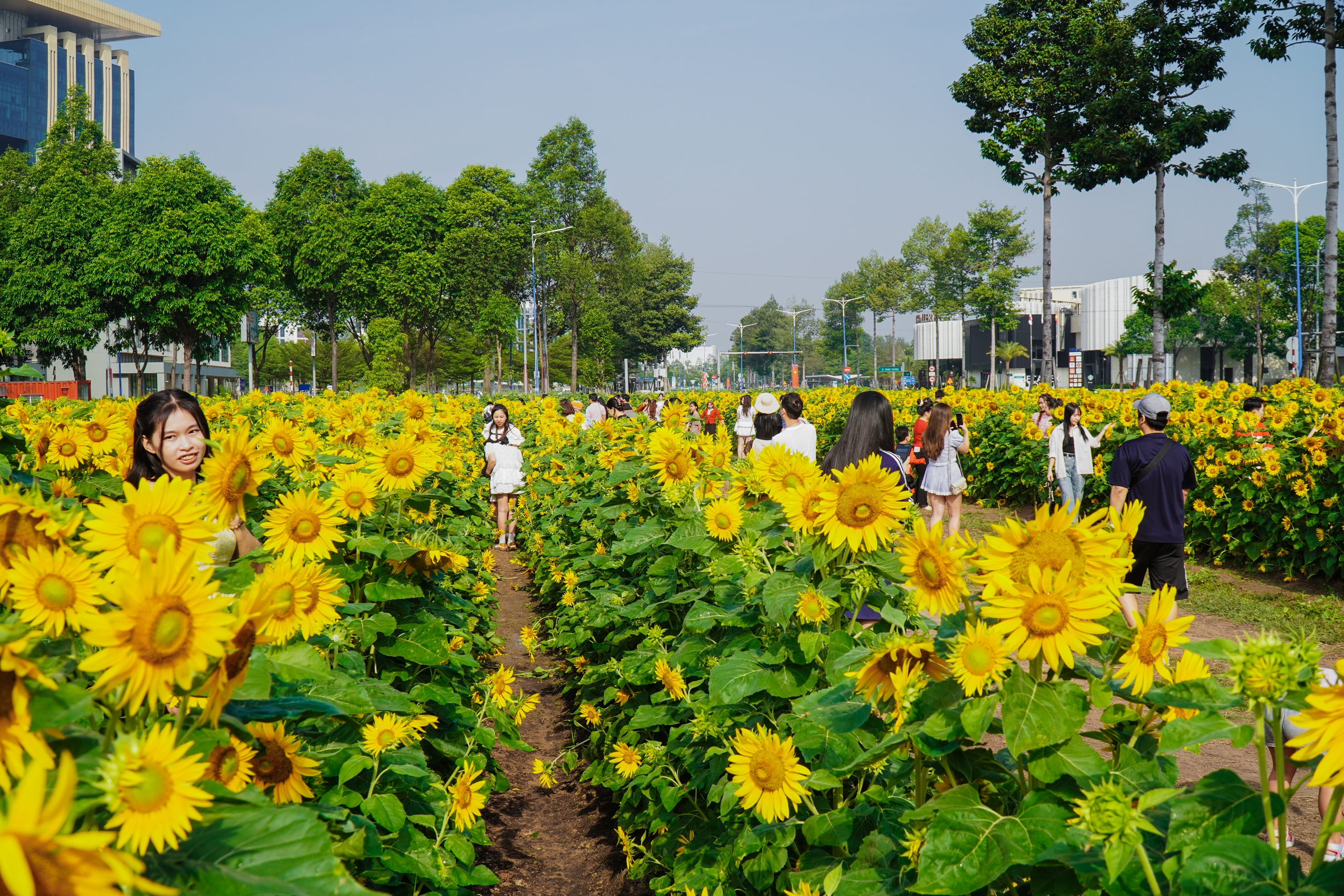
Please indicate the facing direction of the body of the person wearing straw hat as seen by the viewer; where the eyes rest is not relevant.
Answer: away from the camera

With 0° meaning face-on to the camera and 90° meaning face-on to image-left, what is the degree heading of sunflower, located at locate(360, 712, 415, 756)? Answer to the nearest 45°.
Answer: approximately 0°

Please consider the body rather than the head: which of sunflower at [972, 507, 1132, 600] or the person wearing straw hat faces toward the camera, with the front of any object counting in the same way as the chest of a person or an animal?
the sunflower

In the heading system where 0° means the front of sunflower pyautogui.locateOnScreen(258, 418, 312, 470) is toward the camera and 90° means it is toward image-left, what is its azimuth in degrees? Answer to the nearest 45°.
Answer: approximately 45°

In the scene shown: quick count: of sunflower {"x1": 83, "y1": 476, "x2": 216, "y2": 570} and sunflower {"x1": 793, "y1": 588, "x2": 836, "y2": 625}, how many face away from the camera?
0

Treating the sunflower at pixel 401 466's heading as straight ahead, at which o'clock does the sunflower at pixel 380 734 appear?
the sunflower at pixel 380 734 is roughly at 12 o'clock from the sunflower at pixel 401 466.

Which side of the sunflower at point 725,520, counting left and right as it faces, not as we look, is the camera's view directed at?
front

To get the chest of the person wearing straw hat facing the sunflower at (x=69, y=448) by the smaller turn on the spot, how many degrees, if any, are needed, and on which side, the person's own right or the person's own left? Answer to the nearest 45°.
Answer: approximately 180°

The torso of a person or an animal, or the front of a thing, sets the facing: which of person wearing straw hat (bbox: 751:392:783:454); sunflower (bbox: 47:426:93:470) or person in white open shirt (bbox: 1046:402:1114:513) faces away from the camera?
the person wearing straw hat

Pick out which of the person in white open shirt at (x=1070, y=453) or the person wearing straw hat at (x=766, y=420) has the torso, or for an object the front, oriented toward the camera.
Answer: the person in white open shirt

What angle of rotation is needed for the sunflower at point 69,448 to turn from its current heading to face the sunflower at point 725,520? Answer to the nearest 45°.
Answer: approximately 45° to its left

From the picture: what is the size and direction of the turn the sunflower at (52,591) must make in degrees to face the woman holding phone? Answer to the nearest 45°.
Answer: approximately 135° to its left

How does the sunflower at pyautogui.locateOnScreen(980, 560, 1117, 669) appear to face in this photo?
toward the camera
